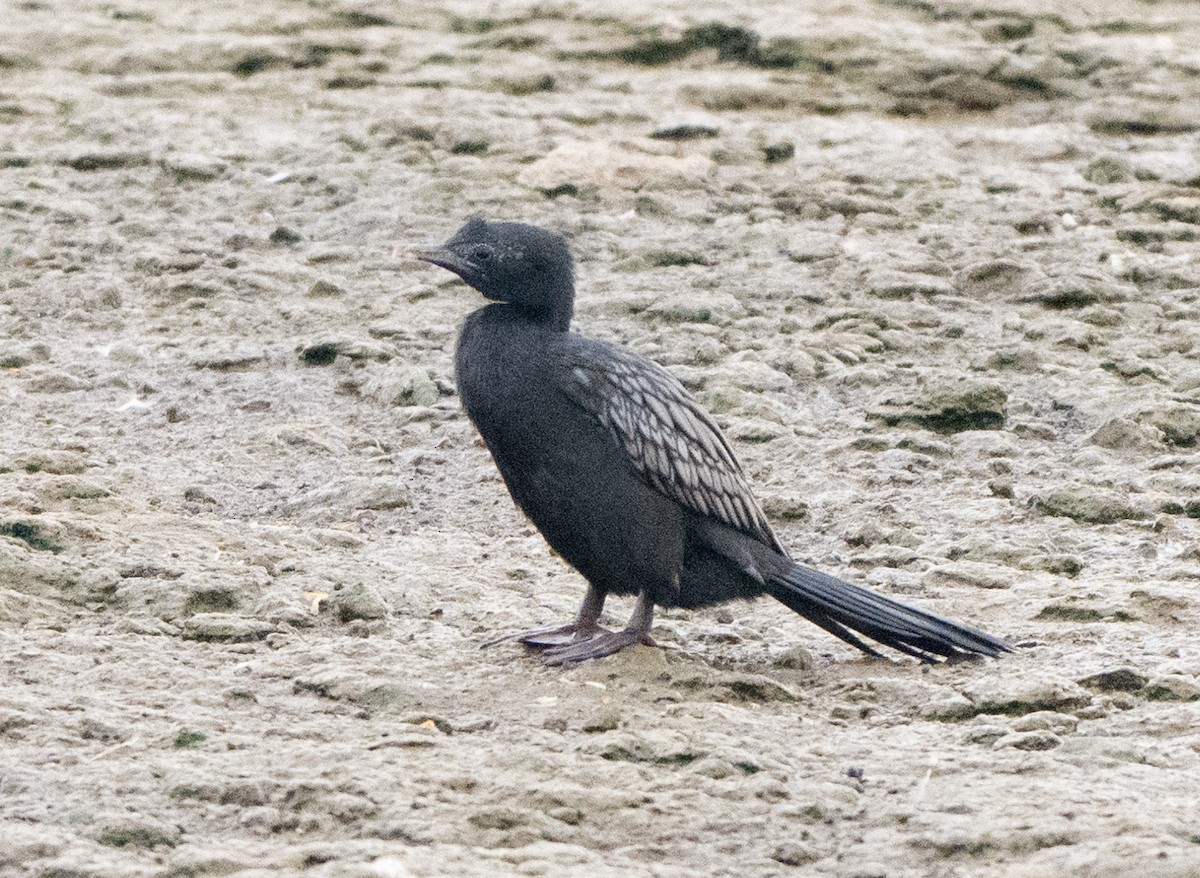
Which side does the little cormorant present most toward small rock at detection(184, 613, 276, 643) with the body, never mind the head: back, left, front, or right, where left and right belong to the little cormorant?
front

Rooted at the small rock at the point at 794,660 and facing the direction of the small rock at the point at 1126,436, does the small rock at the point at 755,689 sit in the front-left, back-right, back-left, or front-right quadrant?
back-right

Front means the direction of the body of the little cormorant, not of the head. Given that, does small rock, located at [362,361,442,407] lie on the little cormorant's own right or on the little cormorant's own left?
on the little cormorant's own right

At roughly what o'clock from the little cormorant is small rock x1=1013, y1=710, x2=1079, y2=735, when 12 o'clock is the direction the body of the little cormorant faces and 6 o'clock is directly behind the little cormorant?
The small rock is roughly at 7 o'clock from the little cormorant.

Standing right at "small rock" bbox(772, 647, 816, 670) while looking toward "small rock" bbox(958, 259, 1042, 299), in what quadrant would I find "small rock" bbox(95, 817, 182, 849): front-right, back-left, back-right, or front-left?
back-left

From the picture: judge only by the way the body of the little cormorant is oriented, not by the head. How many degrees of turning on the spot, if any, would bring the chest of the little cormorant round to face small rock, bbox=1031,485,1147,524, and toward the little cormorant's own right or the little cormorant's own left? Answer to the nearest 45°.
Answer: approximately 135° to the little cormorant's own right

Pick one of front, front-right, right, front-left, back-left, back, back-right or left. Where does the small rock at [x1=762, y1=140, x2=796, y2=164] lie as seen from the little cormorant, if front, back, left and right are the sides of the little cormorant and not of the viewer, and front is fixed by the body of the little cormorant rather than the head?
right

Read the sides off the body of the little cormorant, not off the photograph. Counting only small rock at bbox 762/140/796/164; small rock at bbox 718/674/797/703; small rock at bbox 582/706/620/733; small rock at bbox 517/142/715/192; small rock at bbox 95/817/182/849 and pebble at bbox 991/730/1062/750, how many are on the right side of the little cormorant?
2

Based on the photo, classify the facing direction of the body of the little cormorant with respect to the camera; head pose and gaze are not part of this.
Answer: to the viewer's left

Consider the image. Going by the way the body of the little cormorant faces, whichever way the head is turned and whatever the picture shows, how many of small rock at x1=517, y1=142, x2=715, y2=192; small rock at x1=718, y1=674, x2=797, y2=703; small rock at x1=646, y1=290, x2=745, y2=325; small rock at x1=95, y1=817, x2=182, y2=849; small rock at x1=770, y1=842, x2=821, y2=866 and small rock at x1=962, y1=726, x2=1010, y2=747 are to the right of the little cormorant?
2

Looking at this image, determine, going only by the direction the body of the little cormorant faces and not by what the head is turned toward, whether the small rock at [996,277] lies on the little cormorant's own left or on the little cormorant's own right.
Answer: on the little cormorant's own right

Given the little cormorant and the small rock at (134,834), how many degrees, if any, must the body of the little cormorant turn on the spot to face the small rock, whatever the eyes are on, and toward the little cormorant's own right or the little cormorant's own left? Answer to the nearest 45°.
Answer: approximately 45° to the little cormorant's own left

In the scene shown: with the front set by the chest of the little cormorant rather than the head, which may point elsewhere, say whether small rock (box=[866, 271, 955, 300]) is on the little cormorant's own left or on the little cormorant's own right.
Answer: on the little cormorant's own right

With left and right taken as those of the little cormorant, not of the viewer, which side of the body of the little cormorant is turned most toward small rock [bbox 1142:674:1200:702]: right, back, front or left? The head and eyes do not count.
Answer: back

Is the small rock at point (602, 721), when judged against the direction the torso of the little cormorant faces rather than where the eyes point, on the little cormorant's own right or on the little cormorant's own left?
on the little cormorant's own left

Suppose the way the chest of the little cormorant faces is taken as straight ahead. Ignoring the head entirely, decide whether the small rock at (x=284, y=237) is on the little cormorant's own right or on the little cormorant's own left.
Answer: on the little cormorant's own right

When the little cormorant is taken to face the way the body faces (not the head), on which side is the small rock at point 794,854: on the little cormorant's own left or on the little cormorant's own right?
on the little cormorant's own left

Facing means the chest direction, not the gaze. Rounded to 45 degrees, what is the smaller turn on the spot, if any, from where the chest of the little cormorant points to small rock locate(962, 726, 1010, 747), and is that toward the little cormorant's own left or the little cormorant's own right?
approximately 135° to the little cormorant's own left
